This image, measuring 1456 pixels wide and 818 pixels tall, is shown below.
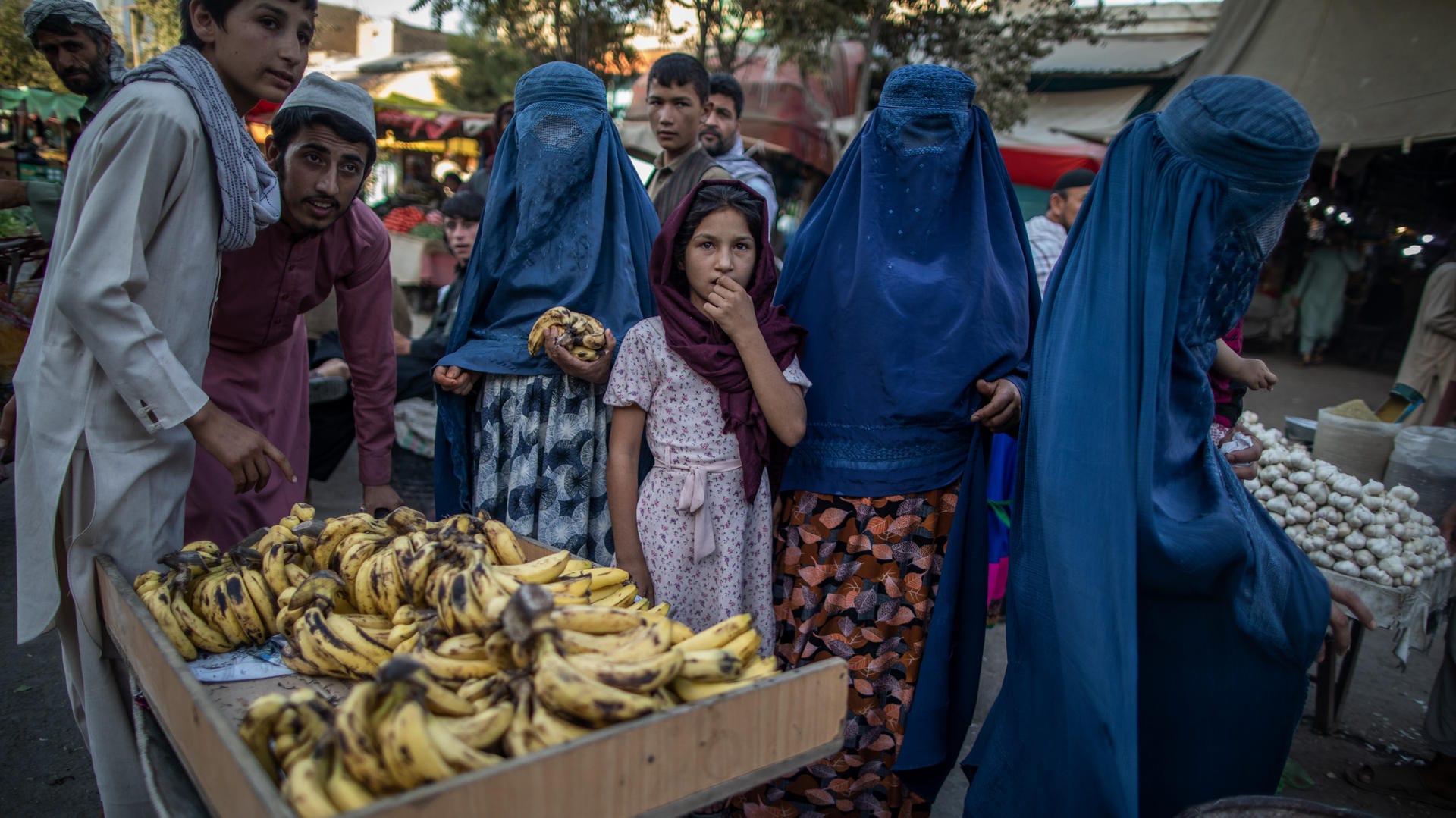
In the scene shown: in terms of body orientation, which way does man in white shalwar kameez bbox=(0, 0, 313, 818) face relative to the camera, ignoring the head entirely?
to the viewer's right

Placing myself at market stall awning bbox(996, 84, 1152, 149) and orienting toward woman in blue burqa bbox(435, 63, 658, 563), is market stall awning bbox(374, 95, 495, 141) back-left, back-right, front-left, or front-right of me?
front-right

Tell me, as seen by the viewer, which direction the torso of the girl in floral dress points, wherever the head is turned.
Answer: toward the camera

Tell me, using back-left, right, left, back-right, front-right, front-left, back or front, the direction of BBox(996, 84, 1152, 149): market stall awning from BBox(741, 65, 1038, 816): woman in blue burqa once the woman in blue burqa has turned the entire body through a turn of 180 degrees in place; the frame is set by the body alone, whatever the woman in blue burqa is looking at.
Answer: front

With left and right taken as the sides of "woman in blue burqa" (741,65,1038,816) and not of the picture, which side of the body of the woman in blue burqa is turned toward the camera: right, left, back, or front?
front

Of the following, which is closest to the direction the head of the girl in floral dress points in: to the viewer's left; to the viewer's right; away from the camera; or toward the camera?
toward the camera

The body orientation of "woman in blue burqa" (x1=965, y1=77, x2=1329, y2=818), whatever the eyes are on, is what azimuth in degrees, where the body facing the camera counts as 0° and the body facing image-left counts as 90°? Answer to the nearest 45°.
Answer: approximately 270°

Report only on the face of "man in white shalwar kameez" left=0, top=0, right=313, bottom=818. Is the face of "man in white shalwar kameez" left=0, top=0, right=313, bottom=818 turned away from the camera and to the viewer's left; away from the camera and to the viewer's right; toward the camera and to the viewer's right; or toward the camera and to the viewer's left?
toward the camera and to the viewer's right

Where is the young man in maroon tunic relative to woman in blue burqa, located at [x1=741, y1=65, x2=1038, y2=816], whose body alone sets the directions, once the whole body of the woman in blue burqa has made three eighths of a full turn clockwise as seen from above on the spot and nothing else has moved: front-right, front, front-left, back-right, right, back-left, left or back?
front-left

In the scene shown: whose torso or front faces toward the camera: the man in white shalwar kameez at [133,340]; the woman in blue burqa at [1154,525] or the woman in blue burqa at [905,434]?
the woman in blue burqa at [905,434]

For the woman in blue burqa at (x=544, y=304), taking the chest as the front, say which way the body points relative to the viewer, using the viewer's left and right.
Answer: facing the viewer

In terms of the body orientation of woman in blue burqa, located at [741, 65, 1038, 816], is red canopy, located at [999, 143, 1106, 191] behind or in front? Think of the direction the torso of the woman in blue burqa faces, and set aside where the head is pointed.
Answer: behind
